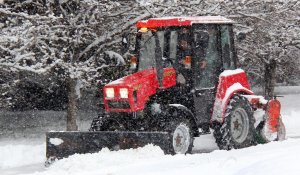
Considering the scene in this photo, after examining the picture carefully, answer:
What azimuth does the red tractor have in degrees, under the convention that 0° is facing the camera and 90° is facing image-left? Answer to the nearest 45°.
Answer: approximately 45°

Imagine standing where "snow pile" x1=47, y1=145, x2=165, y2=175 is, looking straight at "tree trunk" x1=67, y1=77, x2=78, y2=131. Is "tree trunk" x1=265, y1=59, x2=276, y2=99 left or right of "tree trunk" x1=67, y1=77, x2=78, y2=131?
right

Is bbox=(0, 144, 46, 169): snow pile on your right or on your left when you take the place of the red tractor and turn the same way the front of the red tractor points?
on your right

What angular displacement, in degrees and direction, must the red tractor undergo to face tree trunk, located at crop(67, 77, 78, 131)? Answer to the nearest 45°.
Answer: approximately 90° to its right

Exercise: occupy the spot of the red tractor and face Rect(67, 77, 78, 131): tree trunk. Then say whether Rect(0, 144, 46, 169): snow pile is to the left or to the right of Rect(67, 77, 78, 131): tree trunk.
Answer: left

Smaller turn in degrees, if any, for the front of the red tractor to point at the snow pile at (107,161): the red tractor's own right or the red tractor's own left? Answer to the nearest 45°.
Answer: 0° — it already faces it

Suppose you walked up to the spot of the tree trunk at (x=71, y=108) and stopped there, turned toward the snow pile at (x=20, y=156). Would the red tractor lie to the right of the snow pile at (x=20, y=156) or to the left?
left

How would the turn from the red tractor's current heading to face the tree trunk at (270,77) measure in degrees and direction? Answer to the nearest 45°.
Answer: approximately 135° to its right

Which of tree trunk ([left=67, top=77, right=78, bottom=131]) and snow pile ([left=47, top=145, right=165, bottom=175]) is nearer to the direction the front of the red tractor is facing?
the snow pile

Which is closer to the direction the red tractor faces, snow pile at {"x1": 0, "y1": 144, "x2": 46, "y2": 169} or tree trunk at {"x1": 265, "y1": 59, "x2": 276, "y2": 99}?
the snow pile
